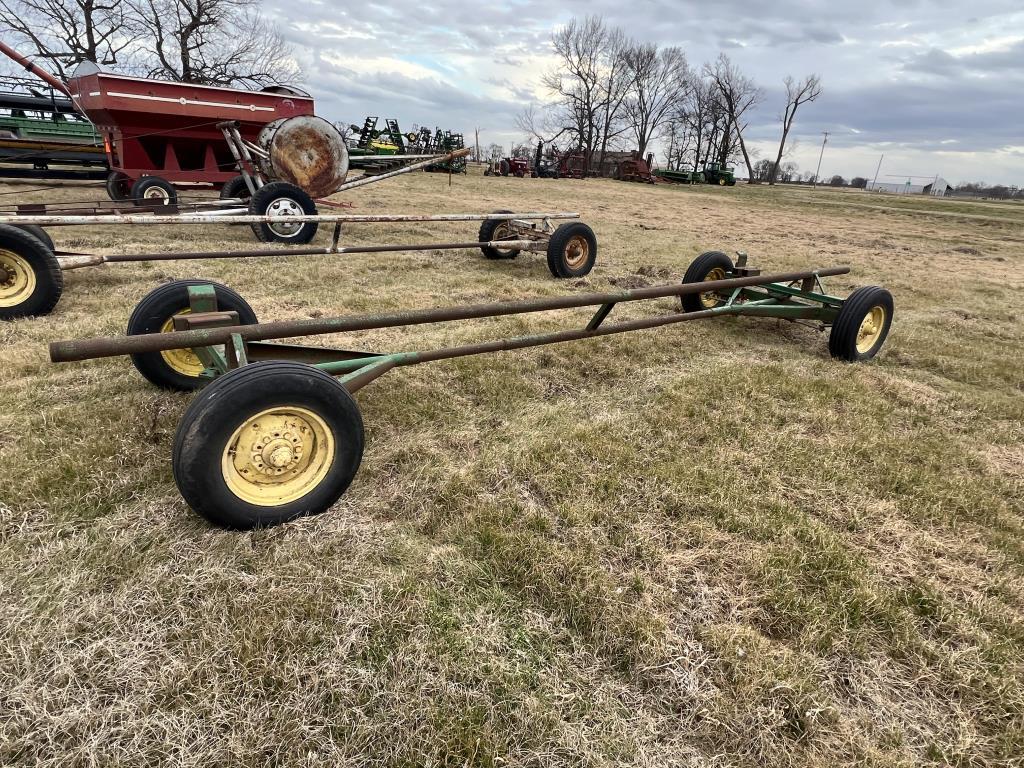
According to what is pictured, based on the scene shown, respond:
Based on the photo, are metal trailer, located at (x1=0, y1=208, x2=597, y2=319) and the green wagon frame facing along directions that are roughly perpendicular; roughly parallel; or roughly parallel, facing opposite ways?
roughly parallel

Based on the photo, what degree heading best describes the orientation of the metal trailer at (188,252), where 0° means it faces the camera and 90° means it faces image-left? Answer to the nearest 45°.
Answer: approximately 225°

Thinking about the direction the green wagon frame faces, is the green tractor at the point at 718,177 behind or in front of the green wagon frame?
in front

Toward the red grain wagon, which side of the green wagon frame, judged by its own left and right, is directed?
left

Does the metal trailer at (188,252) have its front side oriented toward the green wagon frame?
no

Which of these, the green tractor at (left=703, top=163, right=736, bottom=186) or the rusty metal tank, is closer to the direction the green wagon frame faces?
the green tractor

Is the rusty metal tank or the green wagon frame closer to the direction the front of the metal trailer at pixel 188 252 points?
the rusty metal tank

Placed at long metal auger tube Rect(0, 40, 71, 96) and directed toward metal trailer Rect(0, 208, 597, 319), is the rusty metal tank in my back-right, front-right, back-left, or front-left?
front-left

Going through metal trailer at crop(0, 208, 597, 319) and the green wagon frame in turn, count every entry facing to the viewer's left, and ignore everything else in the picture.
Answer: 0
